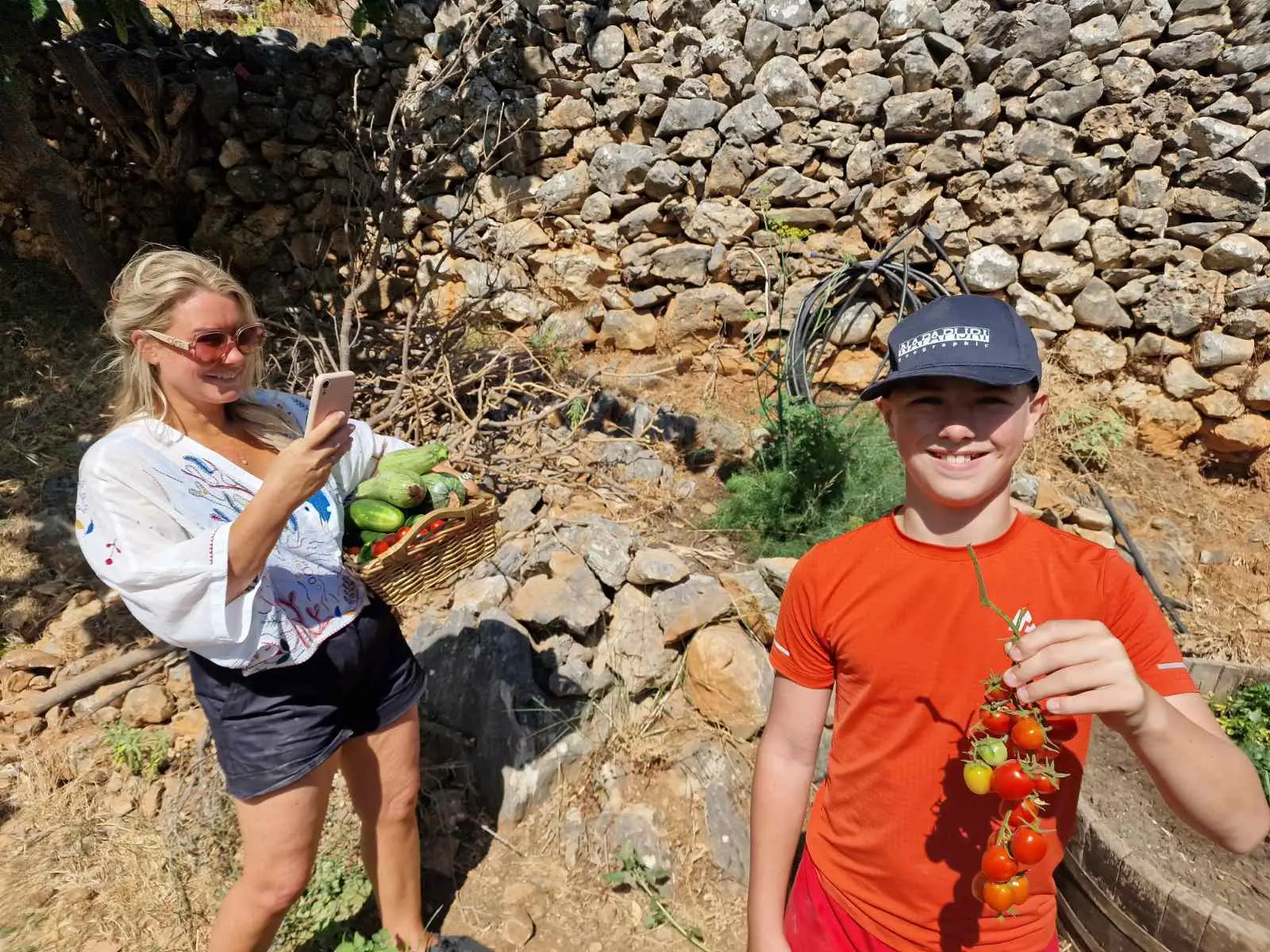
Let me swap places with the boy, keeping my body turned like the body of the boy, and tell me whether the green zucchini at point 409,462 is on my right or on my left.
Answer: on my right

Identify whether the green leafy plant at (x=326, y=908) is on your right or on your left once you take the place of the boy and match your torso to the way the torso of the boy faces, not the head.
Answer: on your right

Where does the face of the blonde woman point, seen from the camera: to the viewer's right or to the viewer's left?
to the viewer's right

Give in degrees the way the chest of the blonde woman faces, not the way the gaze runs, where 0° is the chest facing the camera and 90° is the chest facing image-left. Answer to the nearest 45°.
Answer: approximately 315°

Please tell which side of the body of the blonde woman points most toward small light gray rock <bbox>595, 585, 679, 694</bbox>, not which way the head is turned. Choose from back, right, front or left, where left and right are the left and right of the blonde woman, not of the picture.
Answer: left

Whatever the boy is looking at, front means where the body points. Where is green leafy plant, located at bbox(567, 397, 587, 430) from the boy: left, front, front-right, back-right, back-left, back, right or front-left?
back-right

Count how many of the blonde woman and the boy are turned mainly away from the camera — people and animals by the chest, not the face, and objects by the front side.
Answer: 0

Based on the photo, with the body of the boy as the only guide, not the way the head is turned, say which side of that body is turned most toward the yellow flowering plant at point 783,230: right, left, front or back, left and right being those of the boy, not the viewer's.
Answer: back

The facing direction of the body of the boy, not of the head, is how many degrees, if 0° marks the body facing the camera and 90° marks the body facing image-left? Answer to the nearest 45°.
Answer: approximately 0°
